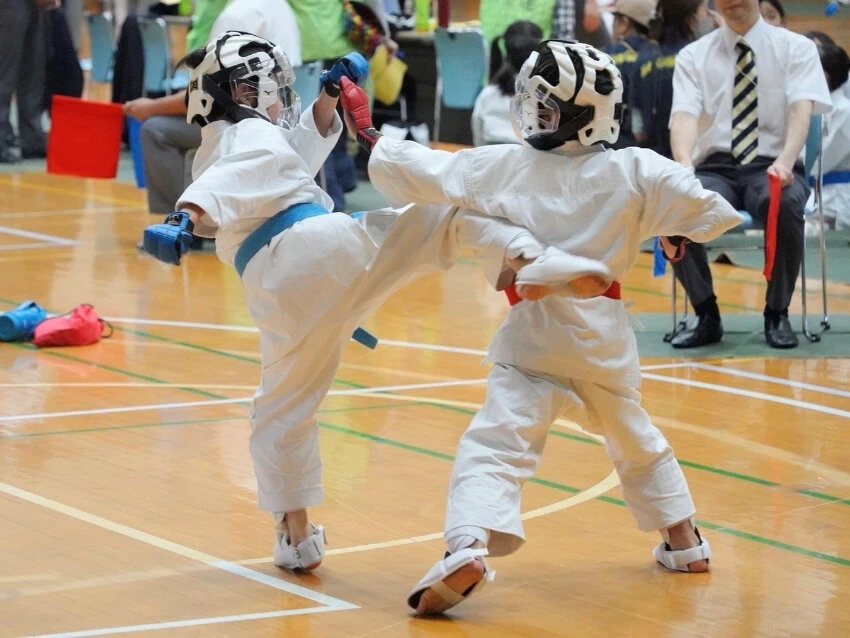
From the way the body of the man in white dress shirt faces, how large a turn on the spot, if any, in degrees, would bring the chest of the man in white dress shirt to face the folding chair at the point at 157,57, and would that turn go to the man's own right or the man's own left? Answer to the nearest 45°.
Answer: approximately 135° to the man's own right

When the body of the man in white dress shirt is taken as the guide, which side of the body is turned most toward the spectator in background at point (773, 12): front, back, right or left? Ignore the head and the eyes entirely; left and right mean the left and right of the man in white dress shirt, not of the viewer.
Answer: back

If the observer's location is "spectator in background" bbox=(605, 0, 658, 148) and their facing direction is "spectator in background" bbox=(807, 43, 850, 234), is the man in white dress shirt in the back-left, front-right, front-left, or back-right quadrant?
front-right

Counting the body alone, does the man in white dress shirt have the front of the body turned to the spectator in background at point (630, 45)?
no

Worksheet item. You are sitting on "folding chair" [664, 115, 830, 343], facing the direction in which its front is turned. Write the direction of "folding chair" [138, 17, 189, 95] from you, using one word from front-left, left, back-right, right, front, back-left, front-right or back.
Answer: back-right

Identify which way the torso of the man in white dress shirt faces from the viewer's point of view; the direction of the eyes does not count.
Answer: toward the camera

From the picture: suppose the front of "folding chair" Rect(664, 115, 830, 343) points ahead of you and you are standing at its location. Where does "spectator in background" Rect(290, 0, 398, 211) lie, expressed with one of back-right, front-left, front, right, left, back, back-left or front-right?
back-right

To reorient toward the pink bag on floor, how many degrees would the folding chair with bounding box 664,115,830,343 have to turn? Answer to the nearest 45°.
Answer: approximately 90° to its right

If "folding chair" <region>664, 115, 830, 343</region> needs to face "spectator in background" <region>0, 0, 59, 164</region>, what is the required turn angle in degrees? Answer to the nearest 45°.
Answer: approximately 135° to its right

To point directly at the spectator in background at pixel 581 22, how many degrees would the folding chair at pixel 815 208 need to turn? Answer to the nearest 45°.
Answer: approximately 180°

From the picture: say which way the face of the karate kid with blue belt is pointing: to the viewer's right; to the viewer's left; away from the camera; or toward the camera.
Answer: to the viewer's right

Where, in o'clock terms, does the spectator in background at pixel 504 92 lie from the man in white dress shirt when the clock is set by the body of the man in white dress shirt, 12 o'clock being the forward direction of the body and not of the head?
The spectator in background is roughly at 5 o'clock from the man in white dress shirt.

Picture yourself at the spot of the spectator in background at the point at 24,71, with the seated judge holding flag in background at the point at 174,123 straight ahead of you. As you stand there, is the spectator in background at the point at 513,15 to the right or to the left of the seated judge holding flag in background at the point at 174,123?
left

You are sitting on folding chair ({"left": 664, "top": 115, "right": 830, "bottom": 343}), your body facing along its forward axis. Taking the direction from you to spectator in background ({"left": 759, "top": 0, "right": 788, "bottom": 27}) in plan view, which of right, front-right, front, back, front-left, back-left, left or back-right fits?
back

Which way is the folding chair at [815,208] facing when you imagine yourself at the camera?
facing the viewer
